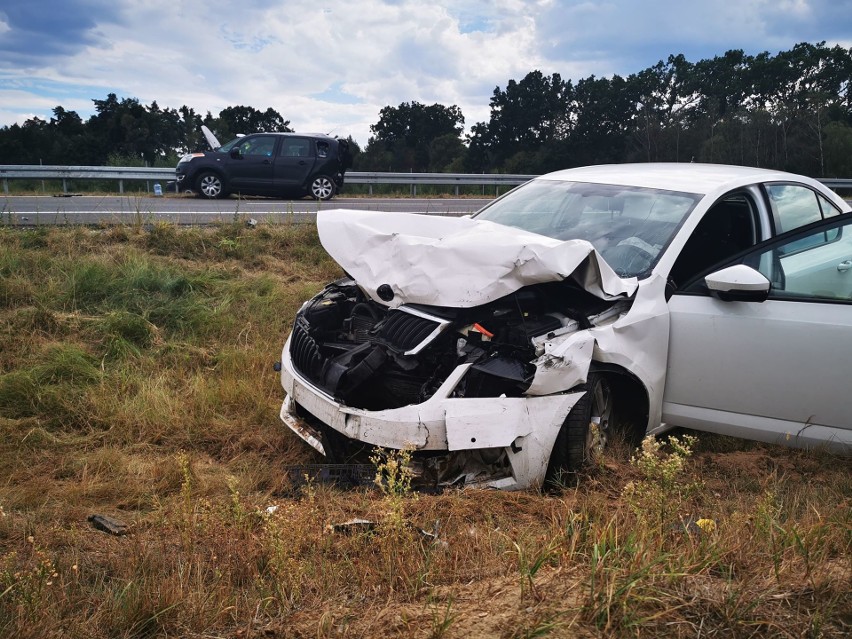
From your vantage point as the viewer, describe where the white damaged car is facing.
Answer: facing the viewer and to the left of the viewer

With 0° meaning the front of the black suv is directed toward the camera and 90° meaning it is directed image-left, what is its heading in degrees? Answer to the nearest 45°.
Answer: approximately 90°

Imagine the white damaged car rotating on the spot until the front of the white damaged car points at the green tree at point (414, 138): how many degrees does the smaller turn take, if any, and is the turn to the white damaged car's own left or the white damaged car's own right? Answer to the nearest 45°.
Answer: approximately 135° to the white damaged car's own right

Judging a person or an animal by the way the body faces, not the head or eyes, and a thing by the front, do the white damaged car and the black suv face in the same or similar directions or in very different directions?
same or similar directions

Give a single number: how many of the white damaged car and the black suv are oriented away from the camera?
0

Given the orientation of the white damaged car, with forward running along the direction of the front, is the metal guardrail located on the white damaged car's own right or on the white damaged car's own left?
on the white damaged car's own right

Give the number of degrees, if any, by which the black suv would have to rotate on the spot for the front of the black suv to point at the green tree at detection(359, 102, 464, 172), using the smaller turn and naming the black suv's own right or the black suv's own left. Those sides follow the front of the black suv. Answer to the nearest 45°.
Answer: approximately 90° to the black suv's own right

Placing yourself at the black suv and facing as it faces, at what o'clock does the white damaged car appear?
The white damaged car is roughly at 9 o'clock from the black suv.

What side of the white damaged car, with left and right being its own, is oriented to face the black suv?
right
